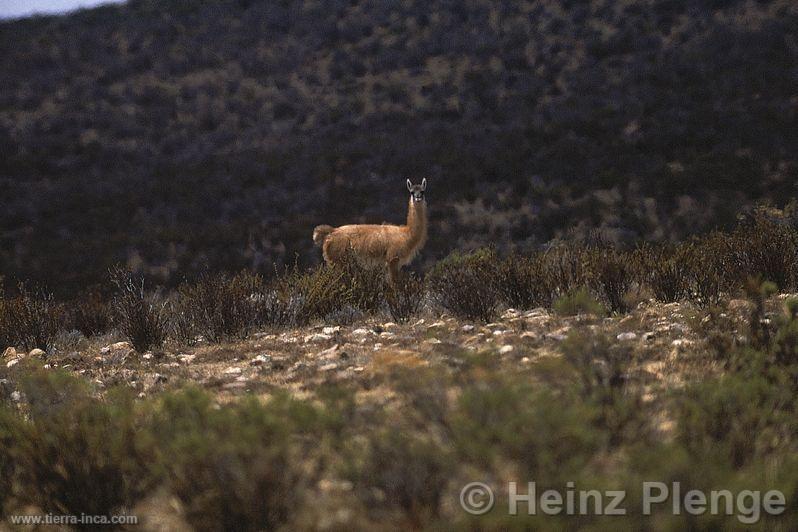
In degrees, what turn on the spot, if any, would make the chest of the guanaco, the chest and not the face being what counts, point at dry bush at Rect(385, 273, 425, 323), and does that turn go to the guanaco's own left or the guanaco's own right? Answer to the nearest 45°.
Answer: approximately 90° to the guanaco's own right

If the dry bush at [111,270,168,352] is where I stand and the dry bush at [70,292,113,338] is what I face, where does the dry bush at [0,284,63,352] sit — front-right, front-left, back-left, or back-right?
front-left

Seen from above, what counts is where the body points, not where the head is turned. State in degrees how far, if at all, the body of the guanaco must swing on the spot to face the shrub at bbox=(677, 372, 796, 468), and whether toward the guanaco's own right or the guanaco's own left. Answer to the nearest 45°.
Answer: approximately 90° to the guanaco's own right

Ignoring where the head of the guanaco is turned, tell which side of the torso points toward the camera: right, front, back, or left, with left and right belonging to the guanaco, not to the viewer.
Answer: right

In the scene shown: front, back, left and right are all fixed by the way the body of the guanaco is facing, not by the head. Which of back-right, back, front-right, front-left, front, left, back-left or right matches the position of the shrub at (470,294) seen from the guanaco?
right

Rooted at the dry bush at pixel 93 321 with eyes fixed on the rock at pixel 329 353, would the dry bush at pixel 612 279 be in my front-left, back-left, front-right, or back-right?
front-left

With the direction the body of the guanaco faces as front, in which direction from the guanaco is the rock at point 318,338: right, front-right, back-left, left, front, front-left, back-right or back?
right

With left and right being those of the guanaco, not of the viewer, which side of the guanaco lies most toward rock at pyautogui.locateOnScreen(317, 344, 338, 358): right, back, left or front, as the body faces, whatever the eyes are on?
right

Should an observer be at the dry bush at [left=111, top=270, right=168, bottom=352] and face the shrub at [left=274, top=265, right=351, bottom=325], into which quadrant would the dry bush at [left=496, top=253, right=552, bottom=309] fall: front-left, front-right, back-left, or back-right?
front-right

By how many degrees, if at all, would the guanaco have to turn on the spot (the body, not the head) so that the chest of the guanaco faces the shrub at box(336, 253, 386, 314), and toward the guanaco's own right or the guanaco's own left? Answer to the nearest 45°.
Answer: approximately 90° to the guanaco's own right
